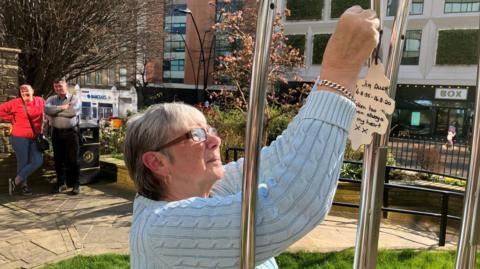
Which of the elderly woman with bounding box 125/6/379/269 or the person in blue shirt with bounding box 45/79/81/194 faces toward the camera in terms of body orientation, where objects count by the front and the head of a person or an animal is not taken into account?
the person in blue shirt

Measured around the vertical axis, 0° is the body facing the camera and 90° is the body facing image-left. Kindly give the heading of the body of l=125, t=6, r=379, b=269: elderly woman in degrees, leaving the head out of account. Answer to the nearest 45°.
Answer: approximately 270°

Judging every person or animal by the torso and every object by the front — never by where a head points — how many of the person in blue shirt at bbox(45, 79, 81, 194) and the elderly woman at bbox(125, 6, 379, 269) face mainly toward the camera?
1

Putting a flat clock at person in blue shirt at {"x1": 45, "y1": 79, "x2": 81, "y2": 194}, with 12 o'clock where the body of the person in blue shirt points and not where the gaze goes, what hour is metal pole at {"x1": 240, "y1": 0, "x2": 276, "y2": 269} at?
The metal pole is roughly at 12 o'clock from the person in blue shirt.

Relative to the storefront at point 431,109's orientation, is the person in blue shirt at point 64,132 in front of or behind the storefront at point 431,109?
in front

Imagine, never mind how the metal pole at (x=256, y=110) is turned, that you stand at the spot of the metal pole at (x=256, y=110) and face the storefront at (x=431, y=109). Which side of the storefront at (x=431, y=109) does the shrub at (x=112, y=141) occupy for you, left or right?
left

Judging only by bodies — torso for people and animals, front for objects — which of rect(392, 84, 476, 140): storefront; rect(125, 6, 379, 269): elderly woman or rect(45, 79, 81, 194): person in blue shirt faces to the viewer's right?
the elderly woman

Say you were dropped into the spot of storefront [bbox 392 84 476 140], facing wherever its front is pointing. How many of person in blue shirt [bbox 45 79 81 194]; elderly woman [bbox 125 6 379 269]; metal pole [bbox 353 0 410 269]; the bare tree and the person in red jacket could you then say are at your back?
0

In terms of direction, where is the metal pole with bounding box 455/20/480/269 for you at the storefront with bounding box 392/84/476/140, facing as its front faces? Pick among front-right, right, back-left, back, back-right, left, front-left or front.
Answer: front

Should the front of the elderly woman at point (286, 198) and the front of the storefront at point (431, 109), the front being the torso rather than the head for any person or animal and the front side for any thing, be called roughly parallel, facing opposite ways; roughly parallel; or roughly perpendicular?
roughly perpendicular

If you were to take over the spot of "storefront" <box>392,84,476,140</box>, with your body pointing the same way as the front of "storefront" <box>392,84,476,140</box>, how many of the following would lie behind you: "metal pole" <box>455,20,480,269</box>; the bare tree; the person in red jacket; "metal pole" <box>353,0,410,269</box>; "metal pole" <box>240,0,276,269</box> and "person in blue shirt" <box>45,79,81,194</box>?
0

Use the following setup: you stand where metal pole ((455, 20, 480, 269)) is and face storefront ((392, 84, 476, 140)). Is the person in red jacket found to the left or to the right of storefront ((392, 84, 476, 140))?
left

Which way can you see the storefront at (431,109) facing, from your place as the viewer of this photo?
facing the viewer

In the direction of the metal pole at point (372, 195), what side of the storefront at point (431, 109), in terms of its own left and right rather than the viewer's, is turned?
front

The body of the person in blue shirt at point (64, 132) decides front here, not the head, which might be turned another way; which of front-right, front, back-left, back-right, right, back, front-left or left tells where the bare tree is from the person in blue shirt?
back

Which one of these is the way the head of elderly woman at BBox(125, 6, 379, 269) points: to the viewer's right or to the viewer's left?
to the viewer's right

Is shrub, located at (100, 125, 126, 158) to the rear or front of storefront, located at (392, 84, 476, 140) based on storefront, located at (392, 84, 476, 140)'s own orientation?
to the front
